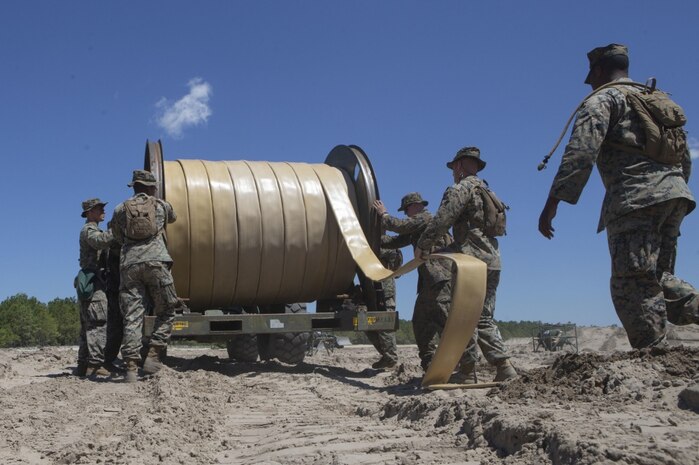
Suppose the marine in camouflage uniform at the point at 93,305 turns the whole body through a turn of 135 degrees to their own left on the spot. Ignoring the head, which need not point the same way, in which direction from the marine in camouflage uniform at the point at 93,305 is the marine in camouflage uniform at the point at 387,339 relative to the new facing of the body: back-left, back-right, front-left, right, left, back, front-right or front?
back-right

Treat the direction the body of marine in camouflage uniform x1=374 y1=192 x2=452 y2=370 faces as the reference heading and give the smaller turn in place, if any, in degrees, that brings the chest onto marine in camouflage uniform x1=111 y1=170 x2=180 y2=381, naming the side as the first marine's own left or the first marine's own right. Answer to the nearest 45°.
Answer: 0° — they already face them

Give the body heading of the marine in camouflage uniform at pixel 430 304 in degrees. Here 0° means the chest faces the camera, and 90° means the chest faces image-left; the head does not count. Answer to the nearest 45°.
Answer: approximately 90°

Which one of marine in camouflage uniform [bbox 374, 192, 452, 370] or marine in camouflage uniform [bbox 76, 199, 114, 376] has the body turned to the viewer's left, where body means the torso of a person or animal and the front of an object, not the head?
marine in camouflage uniform [bbox 374, 192, 452, 370]

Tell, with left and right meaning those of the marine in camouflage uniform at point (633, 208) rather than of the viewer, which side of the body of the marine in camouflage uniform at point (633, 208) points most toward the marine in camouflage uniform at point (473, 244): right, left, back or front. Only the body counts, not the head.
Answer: front

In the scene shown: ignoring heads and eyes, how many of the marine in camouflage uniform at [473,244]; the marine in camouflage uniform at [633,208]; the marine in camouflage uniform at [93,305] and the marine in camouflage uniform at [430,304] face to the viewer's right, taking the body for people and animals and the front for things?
1

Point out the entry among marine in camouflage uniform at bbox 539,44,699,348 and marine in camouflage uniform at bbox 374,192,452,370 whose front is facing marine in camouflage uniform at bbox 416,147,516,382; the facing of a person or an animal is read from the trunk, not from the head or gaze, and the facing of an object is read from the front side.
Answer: marine in camouflage uniform at bbox 539,44,699,348

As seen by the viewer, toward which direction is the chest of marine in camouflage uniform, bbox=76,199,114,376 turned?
to the viewer's right

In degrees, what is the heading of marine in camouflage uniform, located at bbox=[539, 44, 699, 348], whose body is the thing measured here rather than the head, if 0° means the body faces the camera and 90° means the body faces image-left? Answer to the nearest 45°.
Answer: approximately 135°

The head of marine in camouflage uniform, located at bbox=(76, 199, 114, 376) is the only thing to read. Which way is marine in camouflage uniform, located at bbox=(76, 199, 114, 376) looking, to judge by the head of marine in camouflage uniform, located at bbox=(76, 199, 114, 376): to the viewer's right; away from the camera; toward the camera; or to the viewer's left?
to the viewer's right

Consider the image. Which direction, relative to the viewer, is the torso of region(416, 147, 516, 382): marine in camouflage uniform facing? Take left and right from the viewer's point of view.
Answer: facing to the left of the viewer

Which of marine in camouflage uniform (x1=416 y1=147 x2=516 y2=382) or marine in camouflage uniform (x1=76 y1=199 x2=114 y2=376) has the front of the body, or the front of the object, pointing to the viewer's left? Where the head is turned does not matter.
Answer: marine in camouflage uniform (x1=416 y1=147 x2=516 y2=382)
